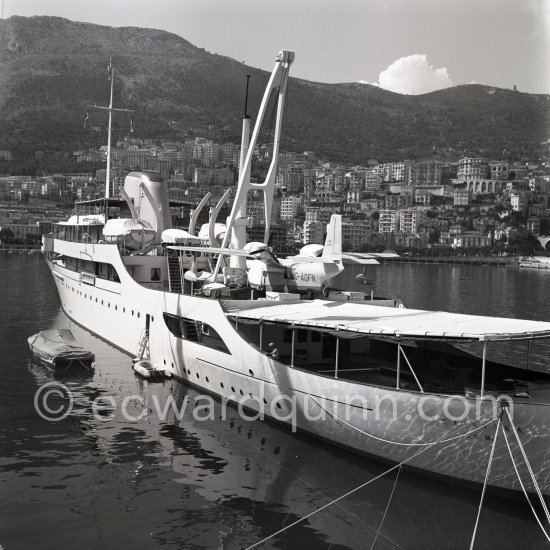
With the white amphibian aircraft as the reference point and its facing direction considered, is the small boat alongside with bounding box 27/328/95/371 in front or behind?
in front

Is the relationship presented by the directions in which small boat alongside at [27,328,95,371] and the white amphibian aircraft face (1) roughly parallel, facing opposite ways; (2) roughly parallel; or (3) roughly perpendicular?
roughly parallel

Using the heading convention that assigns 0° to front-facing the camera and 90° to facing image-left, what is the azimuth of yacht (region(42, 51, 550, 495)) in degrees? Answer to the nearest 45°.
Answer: approximately 135°

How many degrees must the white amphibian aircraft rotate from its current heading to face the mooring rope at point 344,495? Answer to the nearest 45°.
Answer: approximately 135° to its left

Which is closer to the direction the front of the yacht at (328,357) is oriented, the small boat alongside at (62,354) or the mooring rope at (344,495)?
the small boat alongside

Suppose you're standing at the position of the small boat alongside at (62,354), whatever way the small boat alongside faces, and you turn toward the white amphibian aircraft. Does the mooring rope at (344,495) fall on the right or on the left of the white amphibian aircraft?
right

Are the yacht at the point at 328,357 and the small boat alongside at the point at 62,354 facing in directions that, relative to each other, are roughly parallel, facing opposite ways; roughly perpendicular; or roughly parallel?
roughly parallel

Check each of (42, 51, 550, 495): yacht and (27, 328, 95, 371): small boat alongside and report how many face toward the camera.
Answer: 0

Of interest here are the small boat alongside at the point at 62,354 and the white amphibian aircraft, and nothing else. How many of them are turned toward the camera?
0

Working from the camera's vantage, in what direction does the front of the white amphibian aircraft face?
facing away from the viewer and to the left of the viewer

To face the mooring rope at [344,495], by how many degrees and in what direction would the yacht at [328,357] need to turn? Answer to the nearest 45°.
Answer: approximately 135° to its left

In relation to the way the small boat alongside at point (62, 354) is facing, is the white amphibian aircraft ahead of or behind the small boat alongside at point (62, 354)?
behind

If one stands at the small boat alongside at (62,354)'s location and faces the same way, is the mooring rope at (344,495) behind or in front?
behind

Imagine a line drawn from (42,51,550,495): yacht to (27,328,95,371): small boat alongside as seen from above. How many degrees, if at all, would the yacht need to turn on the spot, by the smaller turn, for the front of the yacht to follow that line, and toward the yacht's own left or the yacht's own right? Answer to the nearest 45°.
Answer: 0° — it already faces it
